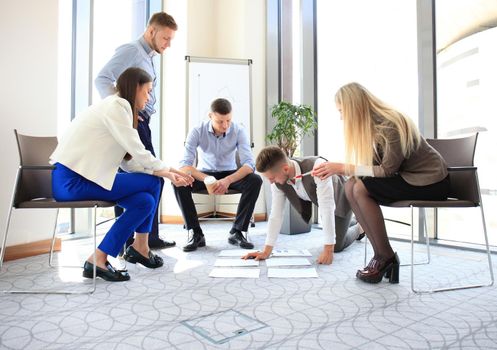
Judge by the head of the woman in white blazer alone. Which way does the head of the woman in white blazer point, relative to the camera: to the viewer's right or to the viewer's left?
to the viewer's right

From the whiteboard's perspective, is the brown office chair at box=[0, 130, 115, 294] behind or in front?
in front

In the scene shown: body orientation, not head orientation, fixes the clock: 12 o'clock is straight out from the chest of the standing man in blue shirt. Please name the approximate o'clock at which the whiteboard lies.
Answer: The whiteboard is roughly at 10 o'clock from the standing man in blue shirt.

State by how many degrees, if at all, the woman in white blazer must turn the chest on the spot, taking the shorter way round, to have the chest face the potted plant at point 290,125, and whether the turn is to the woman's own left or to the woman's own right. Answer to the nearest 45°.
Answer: approximately 45° to the woman's own left

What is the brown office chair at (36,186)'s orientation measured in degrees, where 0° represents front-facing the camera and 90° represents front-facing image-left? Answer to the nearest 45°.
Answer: approximately 270°

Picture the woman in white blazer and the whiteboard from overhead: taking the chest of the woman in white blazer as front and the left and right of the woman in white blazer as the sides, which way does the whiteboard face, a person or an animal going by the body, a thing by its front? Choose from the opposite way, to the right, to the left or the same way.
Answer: to the right

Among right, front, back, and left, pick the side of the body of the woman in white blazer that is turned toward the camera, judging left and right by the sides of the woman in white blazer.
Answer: right

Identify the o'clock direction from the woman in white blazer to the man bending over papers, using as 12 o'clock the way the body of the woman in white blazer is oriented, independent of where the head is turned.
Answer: The man bending over papers is roughly at 12 o'clock from the woman in white blazer.

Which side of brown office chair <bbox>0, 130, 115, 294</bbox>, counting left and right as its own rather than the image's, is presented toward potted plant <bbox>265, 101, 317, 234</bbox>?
front

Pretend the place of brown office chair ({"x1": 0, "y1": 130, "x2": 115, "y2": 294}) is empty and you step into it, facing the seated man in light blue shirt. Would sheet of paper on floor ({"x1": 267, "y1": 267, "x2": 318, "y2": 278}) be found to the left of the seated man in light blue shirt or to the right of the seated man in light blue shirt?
right
